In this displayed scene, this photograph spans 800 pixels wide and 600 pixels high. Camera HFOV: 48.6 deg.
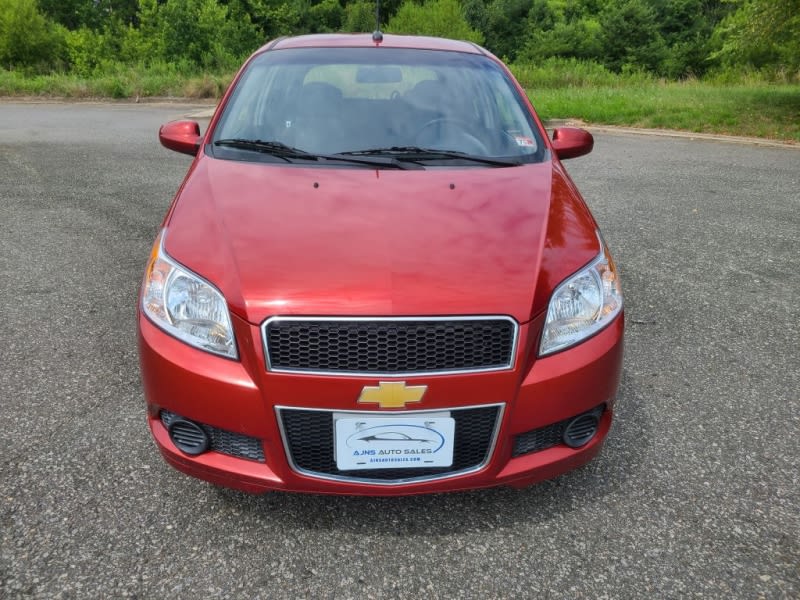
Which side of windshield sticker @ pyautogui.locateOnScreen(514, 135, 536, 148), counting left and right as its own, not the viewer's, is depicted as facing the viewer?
front

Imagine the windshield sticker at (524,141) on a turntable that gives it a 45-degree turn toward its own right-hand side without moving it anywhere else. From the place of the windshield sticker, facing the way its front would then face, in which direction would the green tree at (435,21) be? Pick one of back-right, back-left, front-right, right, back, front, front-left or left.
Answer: back-right

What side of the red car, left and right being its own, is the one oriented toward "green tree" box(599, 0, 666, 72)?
back

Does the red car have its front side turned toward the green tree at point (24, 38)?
no

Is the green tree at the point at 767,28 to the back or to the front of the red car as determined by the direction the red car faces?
to the back

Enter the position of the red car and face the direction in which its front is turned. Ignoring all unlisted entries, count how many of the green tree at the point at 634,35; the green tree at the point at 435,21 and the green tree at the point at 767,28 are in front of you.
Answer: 0

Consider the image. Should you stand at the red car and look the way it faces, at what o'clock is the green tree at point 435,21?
The green tree is roughly at 6 o'clock from the red car.

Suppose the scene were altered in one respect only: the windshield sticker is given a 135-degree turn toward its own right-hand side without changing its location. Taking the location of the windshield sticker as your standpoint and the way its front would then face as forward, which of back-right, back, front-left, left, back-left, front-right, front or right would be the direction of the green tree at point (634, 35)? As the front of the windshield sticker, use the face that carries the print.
front-right

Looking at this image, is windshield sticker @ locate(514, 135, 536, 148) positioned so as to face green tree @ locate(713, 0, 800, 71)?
no

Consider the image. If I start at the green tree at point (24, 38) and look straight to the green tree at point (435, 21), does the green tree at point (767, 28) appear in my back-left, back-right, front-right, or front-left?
front-right

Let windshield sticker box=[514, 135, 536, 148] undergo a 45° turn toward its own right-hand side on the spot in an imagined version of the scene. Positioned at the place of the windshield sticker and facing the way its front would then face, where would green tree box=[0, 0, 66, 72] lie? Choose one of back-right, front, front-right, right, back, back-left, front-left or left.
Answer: right
